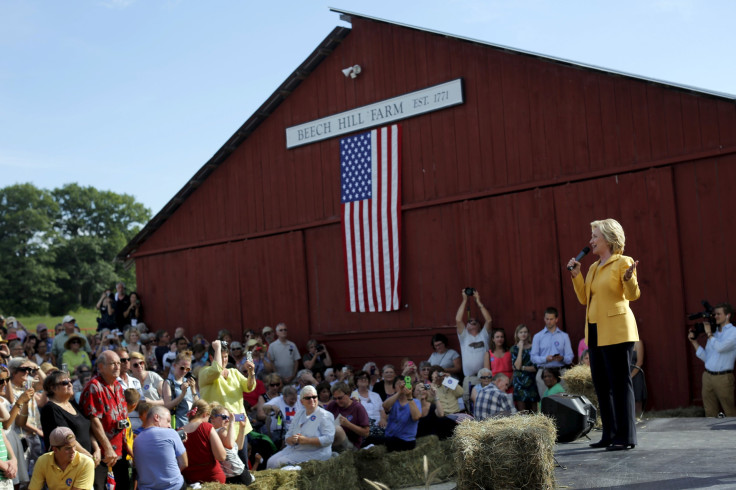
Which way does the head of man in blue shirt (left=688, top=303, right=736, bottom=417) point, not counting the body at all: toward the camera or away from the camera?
toward the camera

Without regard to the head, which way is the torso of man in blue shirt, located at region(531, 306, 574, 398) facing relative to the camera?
toward the camera

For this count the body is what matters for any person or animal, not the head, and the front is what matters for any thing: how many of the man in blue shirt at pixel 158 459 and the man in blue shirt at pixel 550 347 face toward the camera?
1

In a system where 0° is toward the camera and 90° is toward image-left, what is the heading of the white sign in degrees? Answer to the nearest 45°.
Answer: approximately 45°

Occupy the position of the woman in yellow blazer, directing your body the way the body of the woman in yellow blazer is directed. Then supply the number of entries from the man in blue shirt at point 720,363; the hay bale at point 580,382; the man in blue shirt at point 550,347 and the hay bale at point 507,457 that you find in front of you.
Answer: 1

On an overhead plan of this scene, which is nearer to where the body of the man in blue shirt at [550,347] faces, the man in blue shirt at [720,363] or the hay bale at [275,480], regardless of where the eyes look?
the hay bale

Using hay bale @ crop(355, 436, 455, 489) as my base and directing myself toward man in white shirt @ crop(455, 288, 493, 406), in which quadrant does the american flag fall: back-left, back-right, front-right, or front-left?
front-left

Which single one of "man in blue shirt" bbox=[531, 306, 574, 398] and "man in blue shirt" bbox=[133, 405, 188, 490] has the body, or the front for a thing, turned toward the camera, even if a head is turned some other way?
"man in blue shirt" bbox=[531, 306, 574, 398]

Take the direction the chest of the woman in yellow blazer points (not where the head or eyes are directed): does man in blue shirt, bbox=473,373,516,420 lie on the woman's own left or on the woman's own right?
on the woman's own right

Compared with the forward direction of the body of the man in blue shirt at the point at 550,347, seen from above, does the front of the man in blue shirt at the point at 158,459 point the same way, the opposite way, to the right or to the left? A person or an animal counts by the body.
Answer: the opposite way

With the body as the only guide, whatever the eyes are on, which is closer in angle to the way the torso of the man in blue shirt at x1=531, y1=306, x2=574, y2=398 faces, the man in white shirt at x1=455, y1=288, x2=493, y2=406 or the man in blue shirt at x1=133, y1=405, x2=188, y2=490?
the man in blue shirt
